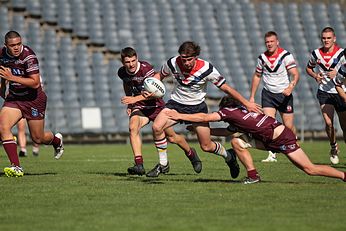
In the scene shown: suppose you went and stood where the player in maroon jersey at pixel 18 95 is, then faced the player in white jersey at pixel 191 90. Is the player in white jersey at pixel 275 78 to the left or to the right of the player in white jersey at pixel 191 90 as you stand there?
left

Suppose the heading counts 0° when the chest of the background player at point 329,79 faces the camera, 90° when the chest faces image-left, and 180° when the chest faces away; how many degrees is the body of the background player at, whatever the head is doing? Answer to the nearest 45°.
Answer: approximately 0°

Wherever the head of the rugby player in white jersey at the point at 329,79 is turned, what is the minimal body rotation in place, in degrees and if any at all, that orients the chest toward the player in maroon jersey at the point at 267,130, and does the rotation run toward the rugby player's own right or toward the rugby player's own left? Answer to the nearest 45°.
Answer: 0° — they already face them

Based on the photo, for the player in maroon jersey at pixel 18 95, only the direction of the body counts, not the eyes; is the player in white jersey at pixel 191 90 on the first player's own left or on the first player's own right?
on the first player's own left
